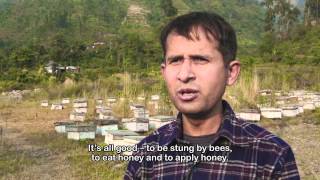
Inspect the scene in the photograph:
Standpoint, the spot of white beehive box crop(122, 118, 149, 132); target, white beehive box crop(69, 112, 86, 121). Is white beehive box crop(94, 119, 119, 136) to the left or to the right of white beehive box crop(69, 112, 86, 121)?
left

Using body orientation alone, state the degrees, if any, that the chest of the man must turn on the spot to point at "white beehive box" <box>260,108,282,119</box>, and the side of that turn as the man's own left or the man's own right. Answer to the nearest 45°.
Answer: approximately 135° to the man's own right

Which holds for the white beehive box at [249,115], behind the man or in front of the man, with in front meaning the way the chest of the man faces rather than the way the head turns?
behind

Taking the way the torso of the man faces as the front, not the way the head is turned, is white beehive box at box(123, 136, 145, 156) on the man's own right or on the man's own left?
on the man's own right

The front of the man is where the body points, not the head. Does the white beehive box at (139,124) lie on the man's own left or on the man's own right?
on the man's own right

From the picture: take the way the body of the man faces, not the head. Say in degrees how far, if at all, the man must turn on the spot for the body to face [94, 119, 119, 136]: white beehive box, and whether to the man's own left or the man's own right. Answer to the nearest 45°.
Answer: approximately 135° to the man's own right

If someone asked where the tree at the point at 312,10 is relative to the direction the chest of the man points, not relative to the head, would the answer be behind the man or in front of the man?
behind

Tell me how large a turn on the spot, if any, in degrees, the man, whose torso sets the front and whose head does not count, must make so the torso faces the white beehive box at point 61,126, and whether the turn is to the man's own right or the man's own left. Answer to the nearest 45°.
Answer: approximately 90° to the man's own right

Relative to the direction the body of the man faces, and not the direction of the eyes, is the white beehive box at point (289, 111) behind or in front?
behind

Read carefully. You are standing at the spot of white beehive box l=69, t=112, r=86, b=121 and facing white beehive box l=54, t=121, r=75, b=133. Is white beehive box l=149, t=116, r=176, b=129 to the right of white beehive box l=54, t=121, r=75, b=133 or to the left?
left

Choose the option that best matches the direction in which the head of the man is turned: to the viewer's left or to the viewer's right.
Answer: to the viewer's left

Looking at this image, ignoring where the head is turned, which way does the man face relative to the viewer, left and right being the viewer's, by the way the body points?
facing the viewer and to the left of the viewer

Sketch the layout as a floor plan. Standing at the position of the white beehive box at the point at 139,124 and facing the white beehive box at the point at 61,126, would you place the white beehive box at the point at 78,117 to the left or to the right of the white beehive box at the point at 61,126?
right
